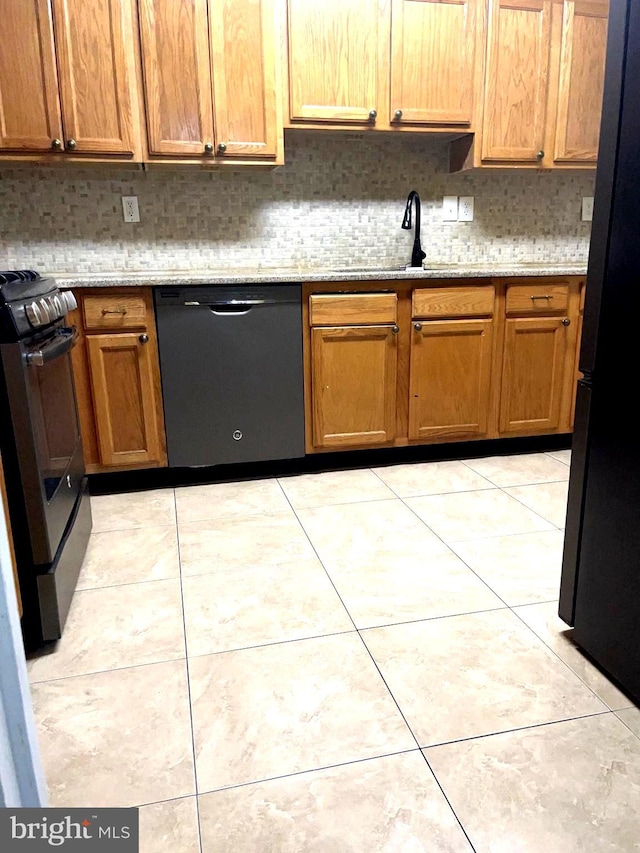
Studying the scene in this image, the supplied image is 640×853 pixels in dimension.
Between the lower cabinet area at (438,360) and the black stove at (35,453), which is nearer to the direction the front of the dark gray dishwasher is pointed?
the black stove

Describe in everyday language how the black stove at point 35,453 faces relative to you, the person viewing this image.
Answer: facing to the right of the viewer

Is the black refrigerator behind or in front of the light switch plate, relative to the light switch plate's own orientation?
in front

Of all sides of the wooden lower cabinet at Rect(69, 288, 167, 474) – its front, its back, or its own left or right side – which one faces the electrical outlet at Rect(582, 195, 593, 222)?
left

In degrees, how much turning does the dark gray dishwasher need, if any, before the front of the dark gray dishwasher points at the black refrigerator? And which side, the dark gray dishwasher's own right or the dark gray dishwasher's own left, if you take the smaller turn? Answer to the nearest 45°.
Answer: approximately 45° to the dark gray dishwasher's own left

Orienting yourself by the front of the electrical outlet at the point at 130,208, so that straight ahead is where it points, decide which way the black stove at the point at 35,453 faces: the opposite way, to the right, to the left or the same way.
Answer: to the left

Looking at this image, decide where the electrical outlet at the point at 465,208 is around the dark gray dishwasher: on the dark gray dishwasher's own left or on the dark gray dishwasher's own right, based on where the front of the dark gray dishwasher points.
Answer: on the dark gray dishwasher's own left
